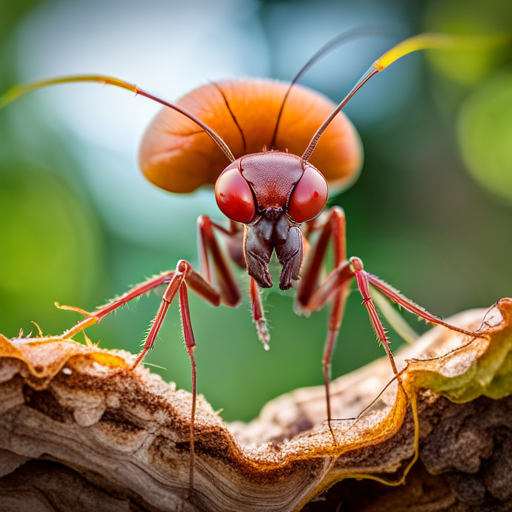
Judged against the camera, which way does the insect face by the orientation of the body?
toward the camera
